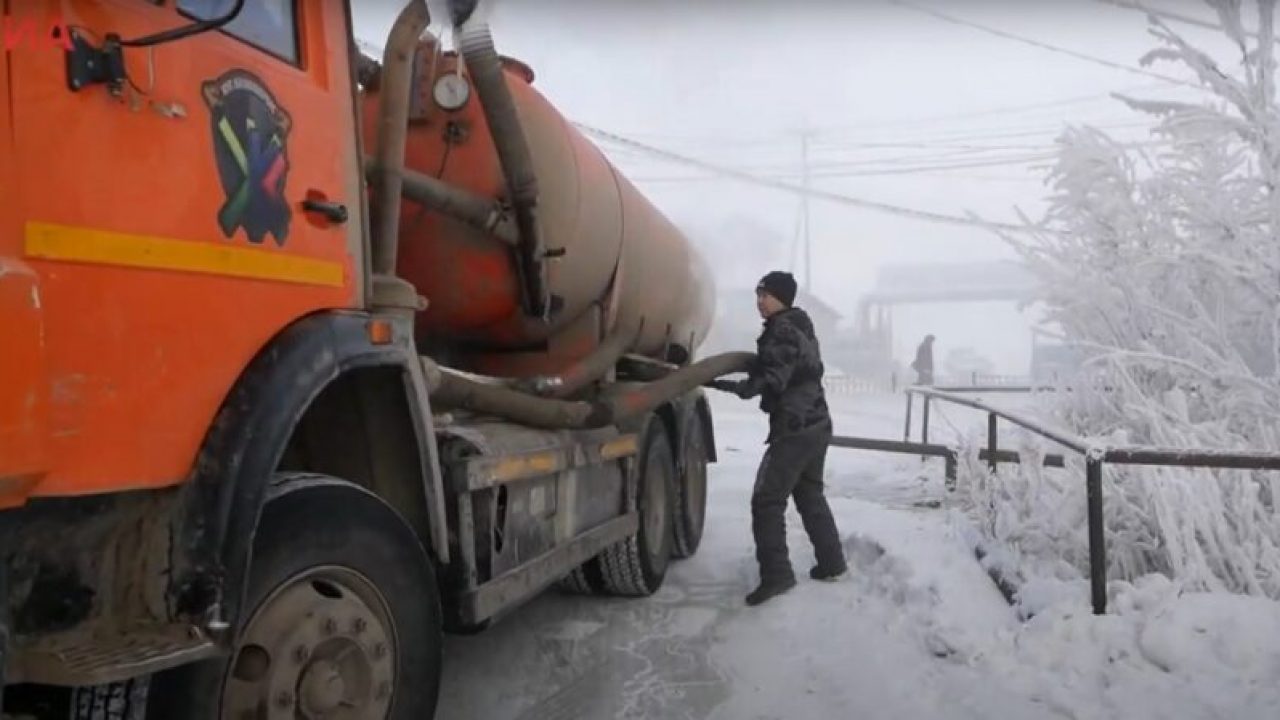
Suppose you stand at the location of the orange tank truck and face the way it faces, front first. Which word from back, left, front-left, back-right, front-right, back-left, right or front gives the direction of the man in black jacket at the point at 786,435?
back

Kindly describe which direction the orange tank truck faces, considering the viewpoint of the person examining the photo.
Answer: facing the viewer and to the left of the viewer

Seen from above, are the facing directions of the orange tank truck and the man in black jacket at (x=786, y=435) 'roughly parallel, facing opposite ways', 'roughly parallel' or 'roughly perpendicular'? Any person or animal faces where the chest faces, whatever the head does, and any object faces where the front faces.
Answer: roughly perpendicular

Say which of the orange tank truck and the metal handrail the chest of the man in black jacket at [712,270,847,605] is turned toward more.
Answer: the orange tank truck

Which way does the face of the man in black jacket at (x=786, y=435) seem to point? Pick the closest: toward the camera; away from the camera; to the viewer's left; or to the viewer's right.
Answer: to the viewer's left

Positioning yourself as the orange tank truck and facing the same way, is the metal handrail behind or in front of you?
behind

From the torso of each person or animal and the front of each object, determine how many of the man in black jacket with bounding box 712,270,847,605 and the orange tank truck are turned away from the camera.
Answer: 0

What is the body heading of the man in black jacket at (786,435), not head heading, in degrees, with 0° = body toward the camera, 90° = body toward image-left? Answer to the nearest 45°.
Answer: approximately 90°

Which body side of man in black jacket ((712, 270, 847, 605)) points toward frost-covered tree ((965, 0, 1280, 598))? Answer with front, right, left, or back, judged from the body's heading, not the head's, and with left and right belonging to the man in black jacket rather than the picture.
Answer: back

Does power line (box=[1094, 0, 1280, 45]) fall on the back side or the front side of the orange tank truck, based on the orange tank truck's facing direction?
on the back side
